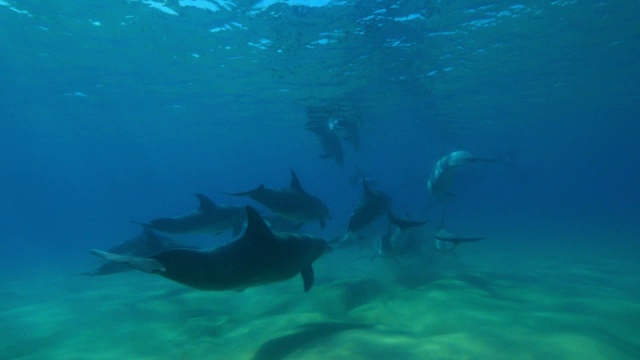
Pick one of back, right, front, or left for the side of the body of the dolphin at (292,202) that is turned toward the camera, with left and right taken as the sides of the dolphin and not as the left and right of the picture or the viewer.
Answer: right

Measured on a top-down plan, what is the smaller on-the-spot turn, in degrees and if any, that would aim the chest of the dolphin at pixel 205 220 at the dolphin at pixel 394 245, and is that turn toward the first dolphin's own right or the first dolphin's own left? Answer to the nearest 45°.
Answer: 0° — it already faces it

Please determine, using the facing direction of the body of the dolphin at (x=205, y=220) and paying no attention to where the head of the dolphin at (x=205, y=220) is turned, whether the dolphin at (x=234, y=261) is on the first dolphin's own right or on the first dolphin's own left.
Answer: on the first dolphin's own right

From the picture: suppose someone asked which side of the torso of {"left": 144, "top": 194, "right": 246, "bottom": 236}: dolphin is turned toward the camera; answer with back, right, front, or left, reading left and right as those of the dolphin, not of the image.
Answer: right

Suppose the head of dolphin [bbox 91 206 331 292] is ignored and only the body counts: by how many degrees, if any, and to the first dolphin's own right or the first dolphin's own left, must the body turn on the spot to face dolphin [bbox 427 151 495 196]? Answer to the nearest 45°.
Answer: approximately 45° to the first dolphin's own left

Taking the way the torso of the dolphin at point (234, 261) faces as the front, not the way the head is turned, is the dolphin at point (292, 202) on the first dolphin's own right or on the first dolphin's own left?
on the first dolphin's own left

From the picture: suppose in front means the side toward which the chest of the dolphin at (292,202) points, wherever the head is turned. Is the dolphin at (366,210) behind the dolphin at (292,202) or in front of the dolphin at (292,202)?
in front

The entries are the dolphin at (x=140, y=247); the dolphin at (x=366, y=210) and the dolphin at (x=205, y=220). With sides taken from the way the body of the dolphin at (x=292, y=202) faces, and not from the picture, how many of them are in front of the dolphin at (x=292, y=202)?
1

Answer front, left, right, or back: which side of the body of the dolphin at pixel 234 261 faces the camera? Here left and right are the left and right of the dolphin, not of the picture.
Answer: right

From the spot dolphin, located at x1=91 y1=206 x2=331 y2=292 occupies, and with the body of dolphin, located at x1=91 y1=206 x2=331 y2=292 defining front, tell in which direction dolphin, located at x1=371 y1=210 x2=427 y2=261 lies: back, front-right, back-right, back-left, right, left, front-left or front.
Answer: front-left

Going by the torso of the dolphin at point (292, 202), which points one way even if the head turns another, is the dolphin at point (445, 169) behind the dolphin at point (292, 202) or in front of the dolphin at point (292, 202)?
in front
